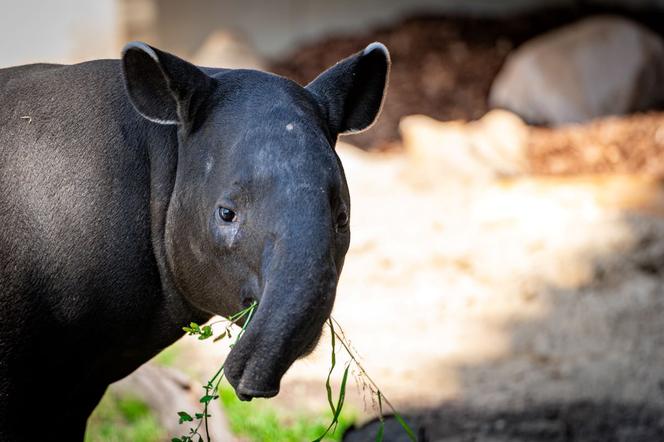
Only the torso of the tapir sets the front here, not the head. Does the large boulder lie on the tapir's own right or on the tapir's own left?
on the tapir's own left

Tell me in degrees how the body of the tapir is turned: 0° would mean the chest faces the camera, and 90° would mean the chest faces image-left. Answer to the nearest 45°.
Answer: approximately 315°
